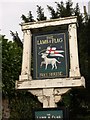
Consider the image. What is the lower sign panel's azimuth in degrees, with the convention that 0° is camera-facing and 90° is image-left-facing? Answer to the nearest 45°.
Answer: approximately 0°
